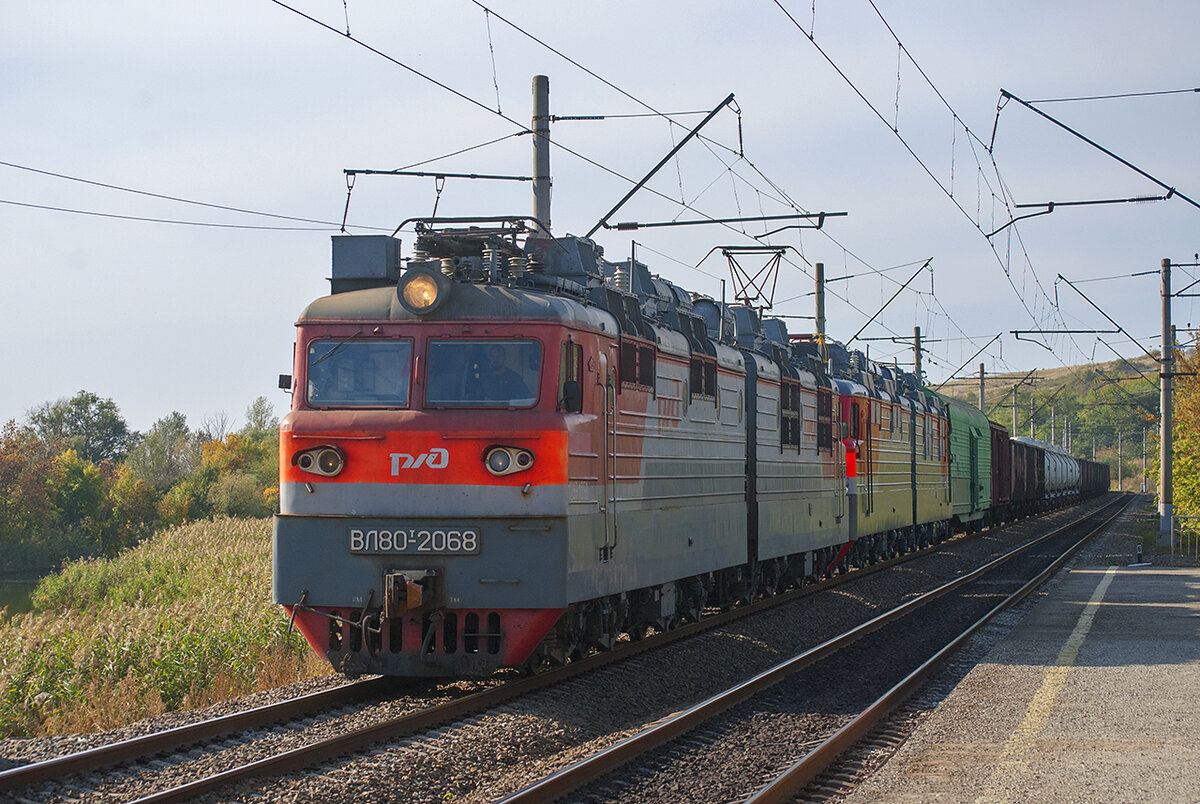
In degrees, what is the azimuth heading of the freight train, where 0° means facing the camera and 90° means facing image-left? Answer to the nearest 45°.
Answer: approximately 45°

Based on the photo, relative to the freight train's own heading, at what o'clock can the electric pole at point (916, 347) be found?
The electric pole is roughly at 5 o'clock from the freight train.

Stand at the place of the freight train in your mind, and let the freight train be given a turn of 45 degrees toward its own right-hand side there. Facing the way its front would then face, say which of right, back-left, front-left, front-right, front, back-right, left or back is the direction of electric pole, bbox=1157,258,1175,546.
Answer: back-right

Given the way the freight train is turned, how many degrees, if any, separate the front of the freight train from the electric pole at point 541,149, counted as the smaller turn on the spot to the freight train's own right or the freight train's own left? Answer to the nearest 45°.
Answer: approximately 135° to the freight train's own right
